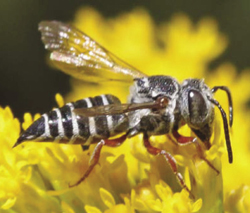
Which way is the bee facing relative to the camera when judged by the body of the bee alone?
to the viewer's right
